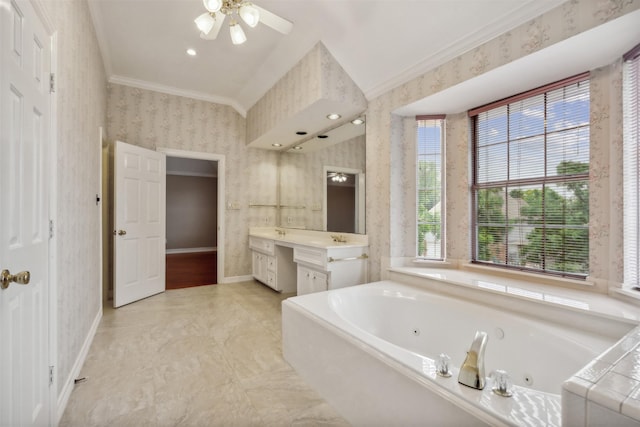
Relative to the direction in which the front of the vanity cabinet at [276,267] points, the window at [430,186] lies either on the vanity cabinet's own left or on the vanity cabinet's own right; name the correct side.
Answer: on the vanity cabinet's own left

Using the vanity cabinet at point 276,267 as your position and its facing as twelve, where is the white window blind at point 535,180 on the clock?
The white window blind is roughly at 9 o'clock from the vanity cabinet.

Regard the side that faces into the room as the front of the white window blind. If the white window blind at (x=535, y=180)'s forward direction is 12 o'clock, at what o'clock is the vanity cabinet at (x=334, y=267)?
The vanity cabinet is roughly at 1 o'clock from the white window blind.

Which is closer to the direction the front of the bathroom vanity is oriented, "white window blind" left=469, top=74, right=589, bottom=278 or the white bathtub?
the white bathtub

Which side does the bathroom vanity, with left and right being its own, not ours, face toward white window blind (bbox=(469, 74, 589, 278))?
left

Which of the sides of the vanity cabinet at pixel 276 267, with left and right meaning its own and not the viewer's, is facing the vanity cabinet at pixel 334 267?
left

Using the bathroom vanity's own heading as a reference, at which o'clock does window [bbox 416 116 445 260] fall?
The window is roughly at 8 o'clock from the bathroom vanity.

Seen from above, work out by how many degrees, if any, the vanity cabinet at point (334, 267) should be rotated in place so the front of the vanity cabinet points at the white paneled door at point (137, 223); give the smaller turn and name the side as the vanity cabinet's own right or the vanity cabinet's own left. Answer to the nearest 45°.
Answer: approximately 45° to the vanity cabinet's own right

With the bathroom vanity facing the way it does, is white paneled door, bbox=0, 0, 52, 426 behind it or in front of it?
in front

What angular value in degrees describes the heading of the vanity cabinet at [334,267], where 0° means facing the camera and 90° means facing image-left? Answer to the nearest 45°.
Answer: approximately 45°

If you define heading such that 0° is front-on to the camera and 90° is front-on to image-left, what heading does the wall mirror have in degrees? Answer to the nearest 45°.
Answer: approximately 45°

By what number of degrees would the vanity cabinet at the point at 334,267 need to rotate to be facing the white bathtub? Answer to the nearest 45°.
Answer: approximately 45° to its left

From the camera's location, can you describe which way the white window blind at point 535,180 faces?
facing the viewer and to the left of the viewer

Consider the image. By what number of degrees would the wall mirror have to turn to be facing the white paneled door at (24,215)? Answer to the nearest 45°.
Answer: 0° — it already faces it

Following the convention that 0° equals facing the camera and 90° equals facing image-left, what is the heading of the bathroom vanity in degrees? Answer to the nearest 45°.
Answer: approximately 45°
